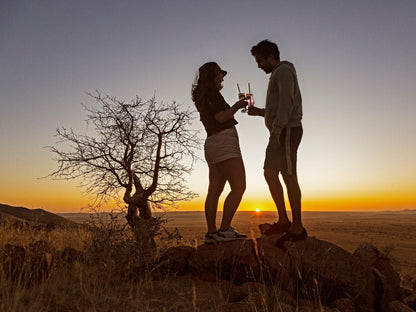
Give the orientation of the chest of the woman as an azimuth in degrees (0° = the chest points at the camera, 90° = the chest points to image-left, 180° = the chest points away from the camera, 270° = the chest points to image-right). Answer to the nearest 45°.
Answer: approximately 270°
